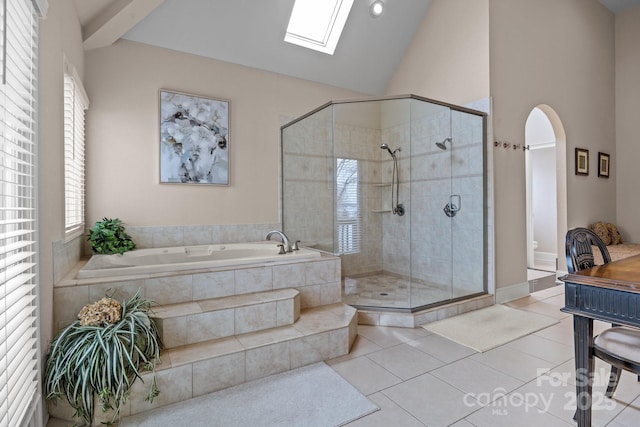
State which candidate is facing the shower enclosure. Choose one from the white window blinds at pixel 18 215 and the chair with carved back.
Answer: the white window blinds

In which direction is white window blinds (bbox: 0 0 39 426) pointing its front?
to the viewer's right

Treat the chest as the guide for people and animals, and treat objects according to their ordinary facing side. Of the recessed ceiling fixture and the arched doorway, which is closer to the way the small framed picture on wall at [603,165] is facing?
the recessed ceiling fixture

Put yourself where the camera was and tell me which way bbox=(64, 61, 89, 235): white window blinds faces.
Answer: facing to the right of the viewer

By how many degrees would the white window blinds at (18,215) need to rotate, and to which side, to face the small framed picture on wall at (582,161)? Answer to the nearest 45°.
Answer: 0° — it already faces it

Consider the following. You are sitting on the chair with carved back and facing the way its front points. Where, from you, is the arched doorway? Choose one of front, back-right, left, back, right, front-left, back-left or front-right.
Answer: back-left

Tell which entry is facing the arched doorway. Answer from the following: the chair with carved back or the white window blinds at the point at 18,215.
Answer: the white window blinds

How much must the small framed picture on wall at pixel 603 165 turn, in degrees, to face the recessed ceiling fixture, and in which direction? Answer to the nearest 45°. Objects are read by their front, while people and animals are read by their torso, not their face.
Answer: approximately 90° to its right

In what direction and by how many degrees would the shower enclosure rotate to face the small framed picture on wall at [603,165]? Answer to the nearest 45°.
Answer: approximately 135° to its left

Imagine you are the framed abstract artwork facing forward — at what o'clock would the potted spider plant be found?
The potted spider plant is roughly at 2 o'clock from the framed abstract artwork.

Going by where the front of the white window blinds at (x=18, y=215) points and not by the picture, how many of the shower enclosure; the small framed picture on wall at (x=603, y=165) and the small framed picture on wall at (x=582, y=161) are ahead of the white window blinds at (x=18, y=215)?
3

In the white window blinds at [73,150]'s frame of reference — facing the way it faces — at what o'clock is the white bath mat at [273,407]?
The white bath mat is roughly at 2 o'clock from the white window blinds.
